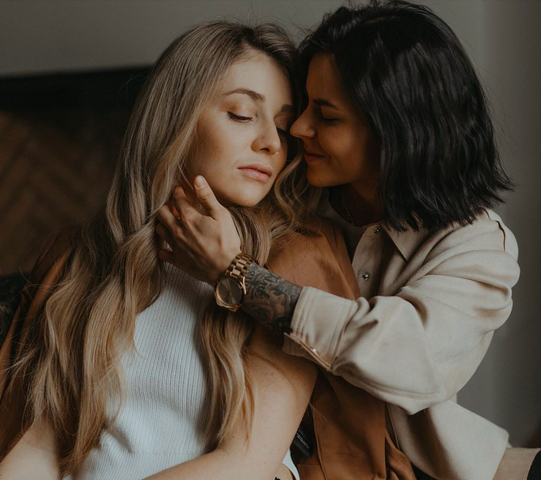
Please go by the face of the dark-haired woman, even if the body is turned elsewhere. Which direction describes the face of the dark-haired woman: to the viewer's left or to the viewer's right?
to the viewer's left

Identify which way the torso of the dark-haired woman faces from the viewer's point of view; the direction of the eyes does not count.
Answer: to the viewer's left
